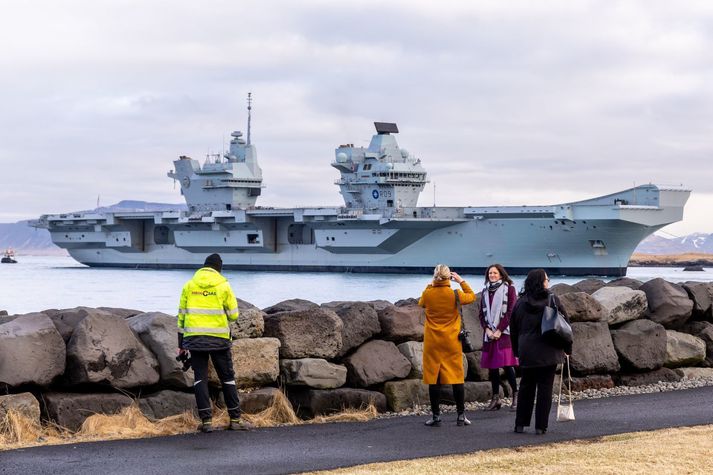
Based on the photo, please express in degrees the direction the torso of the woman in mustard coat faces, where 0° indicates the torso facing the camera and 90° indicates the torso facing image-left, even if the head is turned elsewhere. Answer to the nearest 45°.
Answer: approximately 180°

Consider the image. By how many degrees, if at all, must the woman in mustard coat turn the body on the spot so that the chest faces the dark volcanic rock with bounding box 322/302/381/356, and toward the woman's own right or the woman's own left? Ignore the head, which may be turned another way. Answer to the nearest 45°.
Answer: approximately 45° to the woman's own left

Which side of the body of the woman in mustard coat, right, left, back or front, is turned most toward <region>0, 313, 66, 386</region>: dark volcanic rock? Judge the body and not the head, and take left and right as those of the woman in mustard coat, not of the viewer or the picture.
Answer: left

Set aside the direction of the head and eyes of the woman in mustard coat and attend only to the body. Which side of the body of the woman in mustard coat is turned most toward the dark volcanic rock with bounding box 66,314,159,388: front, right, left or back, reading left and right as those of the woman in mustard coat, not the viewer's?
left

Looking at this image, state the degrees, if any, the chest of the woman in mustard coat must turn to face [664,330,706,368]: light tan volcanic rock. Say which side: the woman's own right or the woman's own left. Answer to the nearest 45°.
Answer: approximately 45° to the woman's own right

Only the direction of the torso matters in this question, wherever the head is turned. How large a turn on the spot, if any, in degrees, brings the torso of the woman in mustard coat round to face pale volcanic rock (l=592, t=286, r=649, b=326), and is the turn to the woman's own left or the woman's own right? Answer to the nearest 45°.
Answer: approximately 45° to the woman's own right

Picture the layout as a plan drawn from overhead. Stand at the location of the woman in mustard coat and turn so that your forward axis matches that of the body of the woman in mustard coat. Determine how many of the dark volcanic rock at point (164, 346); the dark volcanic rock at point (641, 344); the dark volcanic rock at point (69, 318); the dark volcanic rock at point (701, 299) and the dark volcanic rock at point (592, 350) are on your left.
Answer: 2

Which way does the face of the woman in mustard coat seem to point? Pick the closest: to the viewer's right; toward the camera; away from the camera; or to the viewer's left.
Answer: away from the camera

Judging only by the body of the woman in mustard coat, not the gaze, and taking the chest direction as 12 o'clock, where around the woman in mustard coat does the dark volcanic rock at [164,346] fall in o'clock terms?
The dark volcanic rock is roughly at 9 o'clock from the woman in mustard coat.

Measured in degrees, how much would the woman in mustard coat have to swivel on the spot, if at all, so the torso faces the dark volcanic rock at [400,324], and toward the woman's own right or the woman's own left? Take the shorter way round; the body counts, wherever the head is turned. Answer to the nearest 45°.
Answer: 0° — they already face it

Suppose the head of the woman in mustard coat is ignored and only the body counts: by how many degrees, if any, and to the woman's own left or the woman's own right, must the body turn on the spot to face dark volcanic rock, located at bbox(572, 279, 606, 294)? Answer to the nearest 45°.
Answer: approximately 45° to the woman's own right
